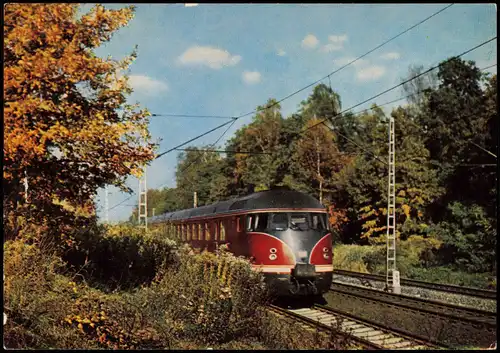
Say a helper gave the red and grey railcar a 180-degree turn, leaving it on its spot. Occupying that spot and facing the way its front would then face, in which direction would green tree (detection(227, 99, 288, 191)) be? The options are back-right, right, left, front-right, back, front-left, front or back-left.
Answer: front-right

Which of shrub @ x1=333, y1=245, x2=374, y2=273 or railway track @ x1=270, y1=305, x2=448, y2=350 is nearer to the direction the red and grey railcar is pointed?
the railway track

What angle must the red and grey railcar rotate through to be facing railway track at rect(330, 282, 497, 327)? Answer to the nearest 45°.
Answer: approximately 45° to its left

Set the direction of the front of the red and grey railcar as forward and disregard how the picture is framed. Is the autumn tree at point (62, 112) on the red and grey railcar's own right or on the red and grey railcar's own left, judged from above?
on the red and grey railcar's own right

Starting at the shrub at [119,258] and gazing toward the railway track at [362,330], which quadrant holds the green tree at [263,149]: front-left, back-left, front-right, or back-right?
back-left

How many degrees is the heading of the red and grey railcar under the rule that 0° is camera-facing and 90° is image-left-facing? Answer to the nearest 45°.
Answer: approximately 315°

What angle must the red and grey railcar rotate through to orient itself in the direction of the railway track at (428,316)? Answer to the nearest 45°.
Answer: approximately 45° to its left

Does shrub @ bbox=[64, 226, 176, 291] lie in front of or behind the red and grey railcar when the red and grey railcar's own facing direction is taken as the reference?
behind

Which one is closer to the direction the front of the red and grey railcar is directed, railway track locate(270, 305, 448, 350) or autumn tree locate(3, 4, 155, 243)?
the railway track
